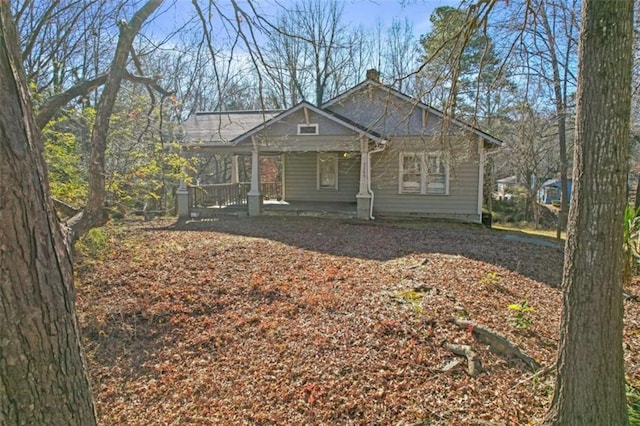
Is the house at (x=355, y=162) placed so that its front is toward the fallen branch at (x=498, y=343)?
yes

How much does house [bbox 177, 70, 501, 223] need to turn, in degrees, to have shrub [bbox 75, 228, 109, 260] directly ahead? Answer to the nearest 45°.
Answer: approximately 45° to its right

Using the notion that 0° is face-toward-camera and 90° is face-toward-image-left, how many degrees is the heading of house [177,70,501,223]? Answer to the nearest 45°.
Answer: approximately 0°

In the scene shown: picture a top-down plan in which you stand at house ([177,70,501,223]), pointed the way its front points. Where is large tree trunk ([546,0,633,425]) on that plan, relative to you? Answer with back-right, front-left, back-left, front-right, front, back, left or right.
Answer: front

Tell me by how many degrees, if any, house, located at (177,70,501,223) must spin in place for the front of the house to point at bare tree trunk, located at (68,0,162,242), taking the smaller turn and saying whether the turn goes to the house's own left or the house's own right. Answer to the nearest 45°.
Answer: approximately 45° to the house's own right

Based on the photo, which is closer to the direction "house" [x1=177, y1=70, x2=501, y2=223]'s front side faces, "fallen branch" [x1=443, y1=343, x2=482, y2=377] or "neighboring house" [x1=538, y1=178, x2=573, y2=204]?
the fallen branch

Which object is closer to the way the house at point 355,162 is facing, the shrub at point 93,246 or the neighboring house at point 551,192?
the shrub

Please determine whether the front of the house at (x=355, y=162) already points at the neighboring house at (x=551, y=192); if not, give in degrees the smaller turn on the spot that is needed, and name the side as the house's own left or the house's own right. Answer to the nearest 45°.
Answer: approximately 135° to the house's own left

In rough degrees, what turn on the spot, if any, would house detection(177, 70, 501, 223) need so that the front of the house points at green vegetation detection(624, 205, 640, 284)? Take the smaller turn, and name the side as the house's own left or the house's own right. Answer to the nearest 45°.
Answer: approximately 45° to the house's own left

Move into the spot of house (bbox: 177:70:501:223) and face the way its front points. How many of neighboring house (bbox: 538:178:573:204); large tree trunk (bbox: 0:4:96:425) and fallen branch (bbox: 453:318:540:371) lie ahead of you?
2

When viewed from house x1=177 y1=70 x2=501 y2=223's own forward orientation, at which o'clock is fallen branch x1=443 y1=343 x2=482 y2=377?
The fallen branch is roughly at 12 o'clock from the house.

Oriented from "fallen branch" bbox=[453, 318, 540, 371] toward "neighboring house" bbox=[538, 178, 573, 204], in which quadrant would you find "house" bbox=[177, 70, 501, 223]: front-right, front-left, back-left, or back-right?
front-left

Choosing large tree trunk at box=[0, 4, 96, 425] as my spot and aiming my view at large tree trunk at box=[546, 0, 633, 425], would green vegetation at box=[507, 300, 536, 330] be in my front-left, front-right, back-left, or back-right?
front-left

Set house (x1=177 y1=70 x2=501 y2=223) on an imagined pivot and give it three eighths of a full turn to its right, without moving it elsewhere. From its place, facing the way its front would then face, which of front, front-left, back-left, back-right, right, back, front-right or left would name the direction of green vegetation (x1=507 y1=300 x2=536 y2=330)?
back-left

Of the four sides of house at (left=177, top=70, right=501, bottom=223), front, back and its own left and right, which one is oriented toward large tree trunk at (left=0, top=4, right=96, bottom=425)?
front

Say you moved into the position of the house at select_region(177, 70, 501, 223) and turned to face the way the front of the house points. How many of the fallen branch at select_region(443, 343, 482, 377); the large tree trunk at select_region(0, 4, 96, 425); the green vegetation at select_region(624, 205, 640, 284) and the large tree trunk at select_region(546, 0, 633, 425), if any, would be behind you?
0
